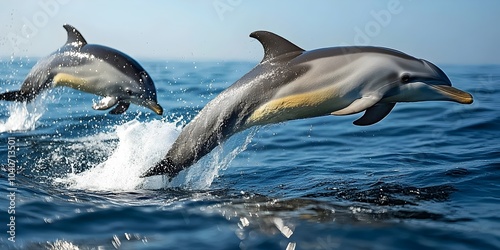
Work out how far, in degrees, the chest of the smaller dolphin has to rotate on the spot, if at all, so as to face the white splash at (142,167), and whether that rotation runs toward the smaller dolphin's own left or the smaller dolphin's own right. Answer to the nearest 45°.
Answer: approximately 90° to the smaller dolphin's own right

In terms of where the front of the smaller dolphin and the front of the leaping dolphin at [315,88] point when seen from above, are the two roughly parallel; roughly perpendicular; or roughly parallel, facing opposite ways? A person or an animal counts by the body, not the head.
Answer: roughly parallel

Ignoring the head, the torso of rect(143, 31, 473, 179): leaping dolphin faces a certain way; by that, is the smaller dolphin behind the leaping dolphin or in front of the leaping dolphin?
behind

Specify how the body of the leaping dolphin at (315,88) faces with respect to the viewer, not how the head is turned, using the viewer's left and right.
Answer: facing to the right of the viewer

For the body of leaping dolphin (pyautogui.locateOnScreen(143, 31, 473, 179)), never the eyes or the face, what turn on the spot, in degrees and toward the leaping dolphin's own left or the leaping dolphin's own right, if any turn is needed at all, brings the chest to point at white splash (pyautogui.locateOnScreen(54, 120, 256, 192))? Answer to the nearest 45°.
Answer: approximately 135° to the leaping dolphin's own left

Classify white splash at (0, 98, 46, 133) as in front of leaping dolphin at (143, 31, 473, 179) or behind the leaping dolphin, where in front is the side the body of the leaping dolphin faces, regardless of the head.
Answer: behind

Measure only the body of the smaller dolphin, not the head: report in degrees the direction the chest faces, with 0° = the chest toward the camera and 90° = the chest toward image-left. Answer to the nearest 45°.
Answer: approximately 270°

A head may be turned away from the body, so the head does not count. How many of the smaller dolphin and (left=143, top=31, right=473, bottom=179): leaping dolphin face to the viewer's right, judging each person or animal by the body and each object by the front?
2

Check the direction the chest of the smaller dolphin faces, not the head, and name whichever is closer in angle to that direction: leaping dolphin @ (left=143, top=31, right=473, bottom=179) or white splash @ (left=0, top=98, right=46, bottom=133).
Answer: the leaping dolphin
